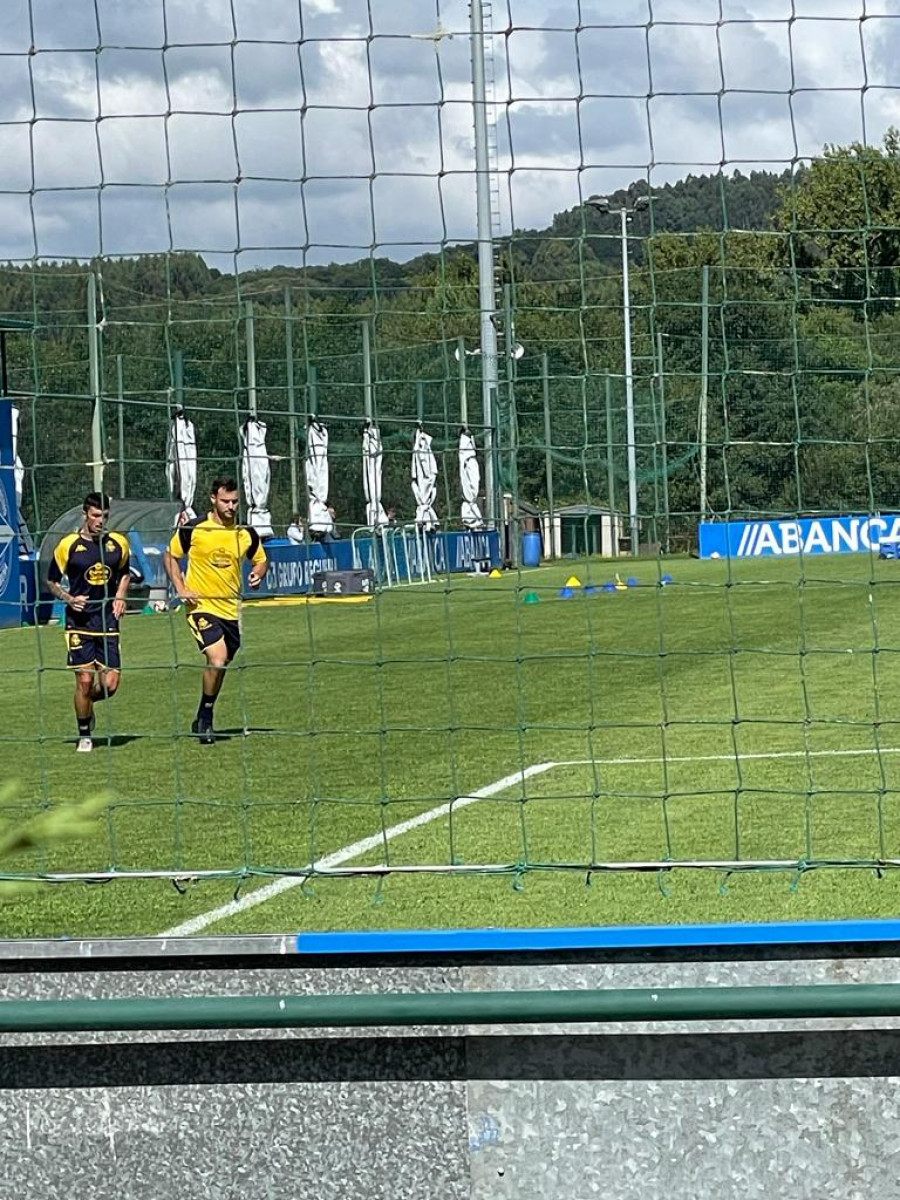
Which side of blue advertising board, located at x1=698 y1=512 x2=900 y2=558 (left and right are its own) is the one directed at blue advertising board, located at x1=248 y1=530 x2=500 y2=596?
right

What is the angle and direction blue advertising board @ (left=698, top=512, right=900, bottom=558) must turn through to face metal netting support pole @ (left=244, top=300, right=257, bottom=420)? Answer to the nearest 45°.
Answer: approximately 45° to its right

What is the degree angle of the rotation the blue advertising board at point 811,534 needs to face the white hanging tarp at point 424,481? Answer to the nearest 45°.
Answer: approximately 45° to its right

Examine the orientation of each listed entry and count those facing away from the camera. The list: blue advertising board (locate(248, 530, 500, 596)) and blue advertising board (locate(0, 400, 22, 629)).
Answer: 0

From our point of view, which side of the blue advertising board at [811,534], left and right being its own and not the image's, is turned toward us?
front

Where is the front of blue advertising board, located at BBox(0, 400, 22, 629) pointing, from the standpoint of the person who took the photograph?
facing the viewer and to the right of the viewer
